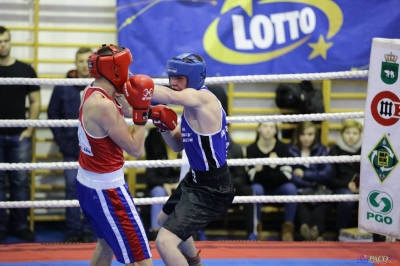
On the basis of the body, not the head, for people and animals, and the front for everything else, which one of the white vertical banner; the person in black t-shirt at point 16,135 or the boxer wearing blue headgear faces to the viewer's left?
the boxer wearing blue headgear

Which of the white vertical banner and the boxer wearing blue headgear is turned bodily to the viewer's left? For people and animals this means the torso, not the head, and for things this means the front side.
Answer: the boxer wearing blue headgear

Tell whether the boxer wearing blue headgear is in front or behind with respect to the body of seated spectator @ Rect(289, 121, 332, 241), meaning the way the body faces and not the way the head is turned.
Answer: in front

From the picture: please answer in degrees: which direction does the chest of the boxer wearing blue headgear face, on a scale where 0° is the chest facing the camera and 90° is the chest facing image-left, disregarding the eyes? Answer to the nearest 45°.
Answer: approximately 90°

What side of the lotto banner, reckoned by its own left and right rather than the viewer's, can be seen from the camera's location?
front

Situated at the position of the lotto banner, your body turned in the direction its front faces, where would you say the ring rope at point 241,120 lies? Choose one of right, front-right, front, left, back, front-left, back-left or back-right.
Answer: front

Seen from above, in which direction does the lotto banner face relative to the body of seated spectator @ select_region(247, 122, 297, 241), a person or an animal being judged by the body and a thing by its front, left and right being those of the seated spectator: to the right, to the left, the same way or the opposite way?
the same way

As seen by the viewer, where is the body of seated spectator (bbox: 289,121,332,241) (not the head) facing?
toward the camera

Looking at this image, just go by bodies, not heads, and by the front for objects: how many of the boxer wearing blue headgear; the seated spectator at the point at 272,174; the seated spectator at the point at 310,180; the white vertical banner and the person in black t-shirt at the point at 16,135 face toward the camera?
4

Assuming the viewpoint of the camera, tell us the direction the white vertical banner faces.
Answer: facing the viewer

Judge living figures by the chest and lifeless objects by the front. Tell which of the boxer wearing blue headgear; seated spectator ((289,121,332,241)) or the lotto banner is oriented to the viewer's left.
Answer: the boxer wearing blue headgear
